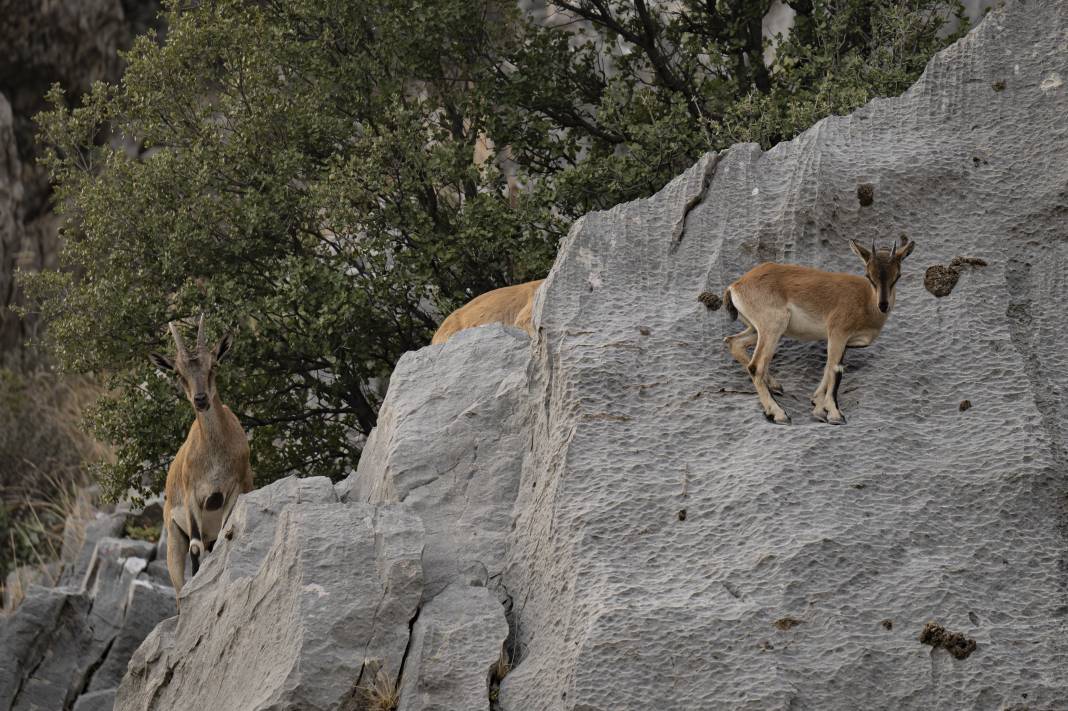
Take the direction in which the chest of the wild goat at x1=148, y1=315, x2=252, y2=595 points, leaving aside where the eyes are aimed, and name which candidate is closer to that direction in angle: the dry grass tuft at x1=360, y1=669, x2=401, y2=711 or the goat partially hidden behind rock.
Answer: the dry grass tuft

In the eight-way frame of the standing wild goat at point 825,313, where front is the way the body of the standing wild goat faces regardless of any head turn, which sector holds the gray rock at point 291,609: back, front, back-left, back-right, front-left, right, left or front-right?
back

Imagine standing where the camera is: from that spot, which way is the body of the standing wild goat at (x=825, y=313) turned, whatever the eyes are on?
to the viewer's right

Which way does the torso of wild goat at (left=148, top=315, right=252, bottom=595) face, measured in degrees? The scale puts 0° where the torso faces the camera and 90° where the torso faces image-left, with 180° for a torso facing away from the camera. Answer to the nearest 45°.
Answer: approximately 0°

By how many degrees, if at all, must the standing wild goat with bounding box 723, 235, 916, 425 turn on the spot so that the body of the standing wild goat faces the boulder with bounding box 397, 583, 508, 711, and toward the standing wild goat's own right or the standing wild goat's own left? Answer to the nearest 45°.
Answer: approximately 180°

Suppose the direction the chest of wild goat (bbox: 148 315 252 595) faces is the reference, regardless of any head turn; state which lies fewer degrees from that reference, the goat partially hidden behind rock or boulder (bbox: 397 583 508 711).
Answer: the boulder

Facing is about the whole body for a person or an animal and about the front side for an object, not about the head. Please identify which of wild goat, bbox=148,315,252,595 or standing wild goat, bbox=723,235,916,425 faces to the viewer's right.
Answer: the standing wild goat

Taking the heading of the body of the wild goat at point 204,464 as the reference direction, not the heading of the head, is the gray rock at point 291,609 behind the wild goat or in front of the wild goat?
in front

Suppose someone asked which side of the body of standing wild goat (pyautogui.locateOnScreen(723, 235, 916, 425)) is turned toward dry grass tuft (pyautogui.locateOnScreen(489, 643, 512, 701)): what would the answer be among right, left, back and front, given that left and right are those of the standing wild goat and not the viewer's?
back

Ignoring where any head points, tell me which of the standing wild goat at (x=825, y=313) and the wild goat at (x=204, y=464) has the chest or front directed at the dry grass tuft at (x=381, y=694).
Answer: the wild goat

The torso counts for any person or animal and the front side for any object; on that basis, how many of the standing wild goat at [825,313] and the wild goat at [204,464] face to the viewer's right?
1

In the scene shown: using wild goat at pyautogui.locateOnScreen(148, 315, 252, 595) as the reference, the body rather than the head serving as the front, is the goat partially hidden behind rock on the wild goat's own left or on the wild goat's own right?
on the wild goat's own left
